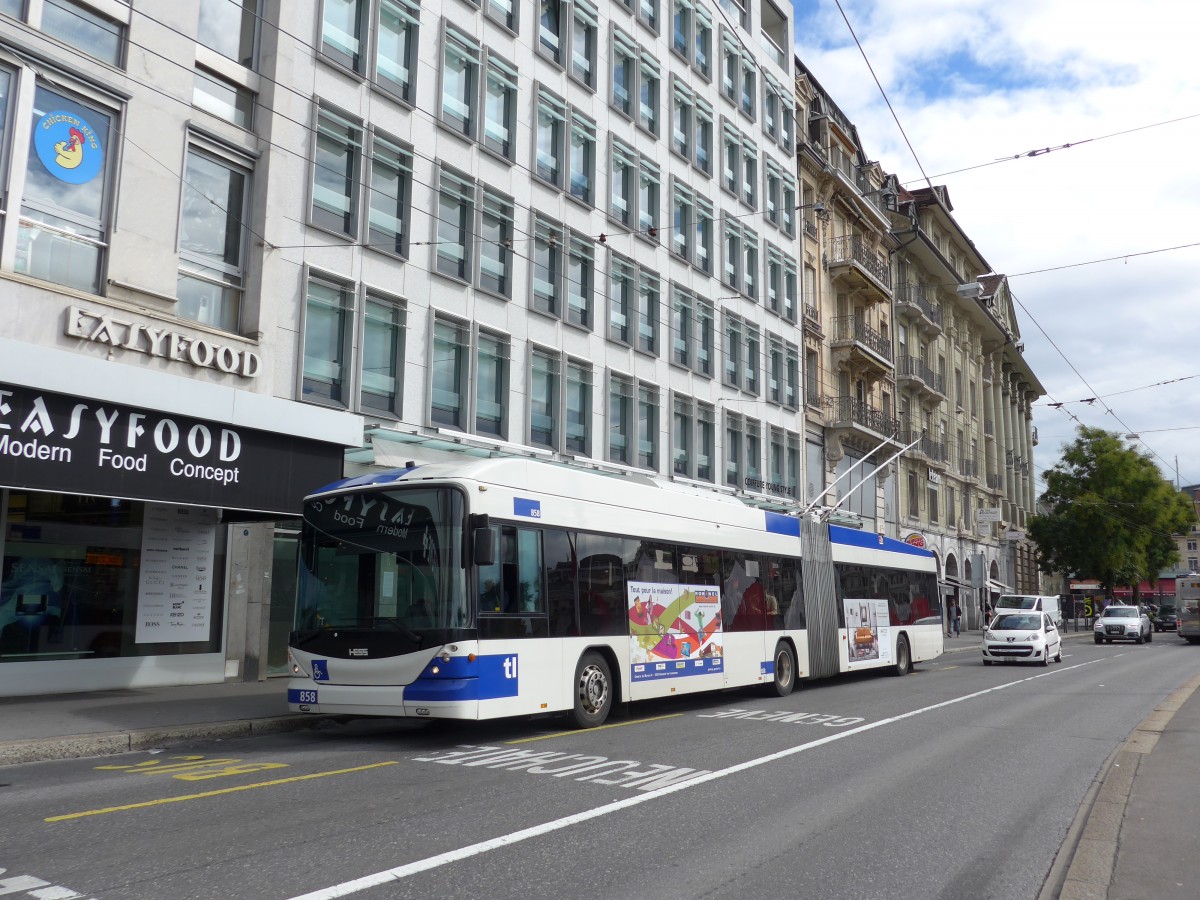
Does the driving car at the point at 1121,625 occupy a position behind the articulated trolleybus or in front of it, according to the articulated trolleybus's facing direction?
behind

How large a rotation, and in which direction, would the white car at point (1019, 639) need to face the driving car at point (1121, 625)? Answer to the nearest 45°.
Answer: approximately 180°

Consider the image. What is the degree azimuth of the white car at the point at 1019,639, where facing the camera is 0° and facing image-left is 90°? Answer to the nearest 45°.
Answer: approximately 0°

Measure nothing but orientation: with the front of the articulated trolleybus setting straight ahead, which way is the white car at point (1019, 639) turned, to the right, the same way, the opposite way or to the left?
the same way

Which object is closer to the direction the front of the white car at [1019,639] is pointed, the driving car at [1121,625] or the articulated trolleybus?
the articulated trolleybus

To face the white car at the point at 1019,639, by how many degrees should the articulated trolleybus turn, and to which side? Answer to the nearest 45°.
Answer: approximately 180°

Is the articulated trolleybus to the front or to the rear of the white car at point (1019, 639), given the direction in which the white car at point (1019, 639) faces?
to the front

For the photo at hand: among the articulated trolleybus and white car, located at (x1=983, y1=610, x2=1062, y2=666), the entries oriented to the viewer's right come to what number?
0
